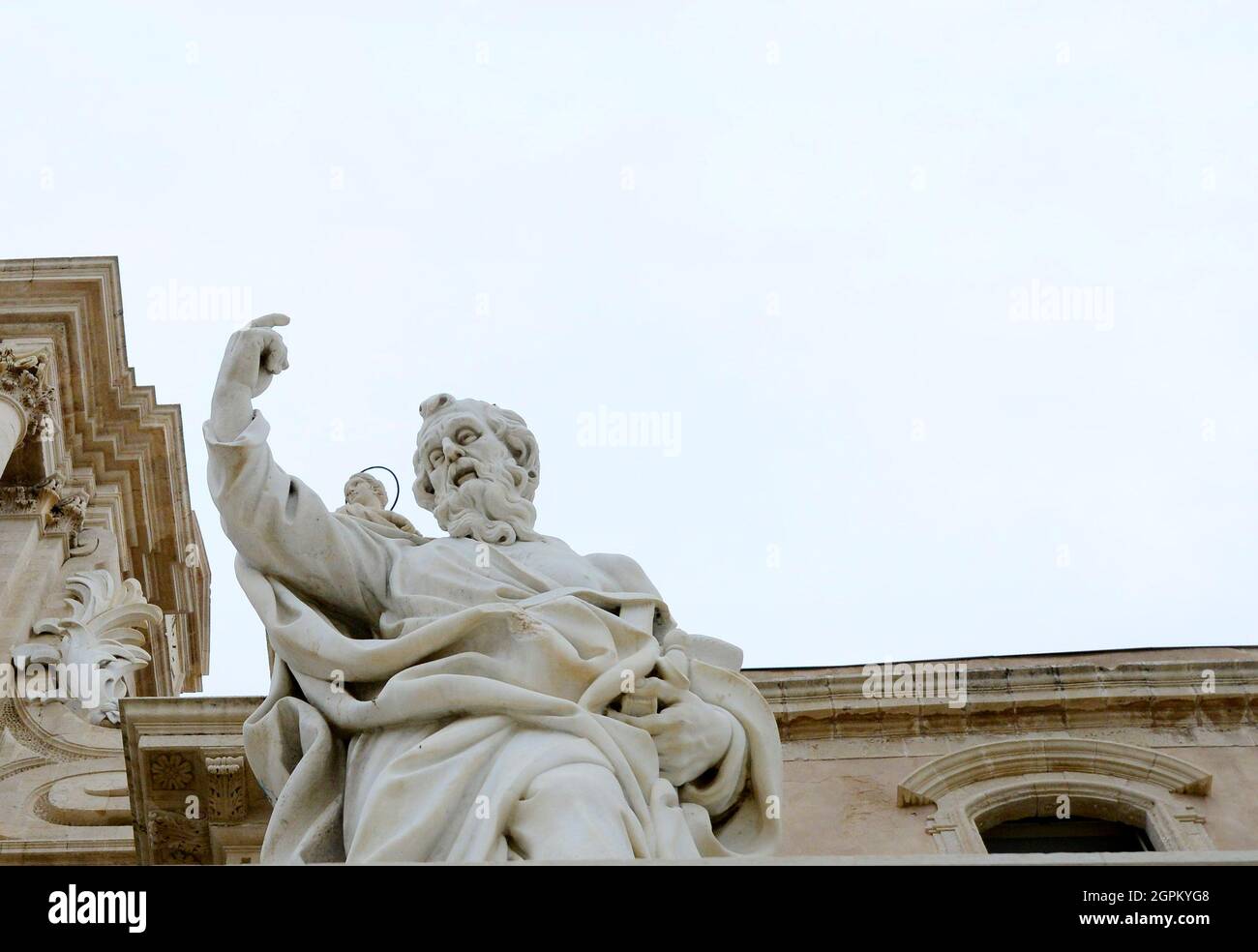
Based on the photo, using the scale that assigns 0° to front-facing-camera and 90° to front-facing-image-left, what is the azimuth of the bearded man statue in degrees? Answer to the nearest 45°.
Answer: approximately 0°

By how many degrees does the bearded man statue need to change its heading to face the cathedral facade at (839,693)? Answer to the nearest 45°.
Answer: approximately 180°
